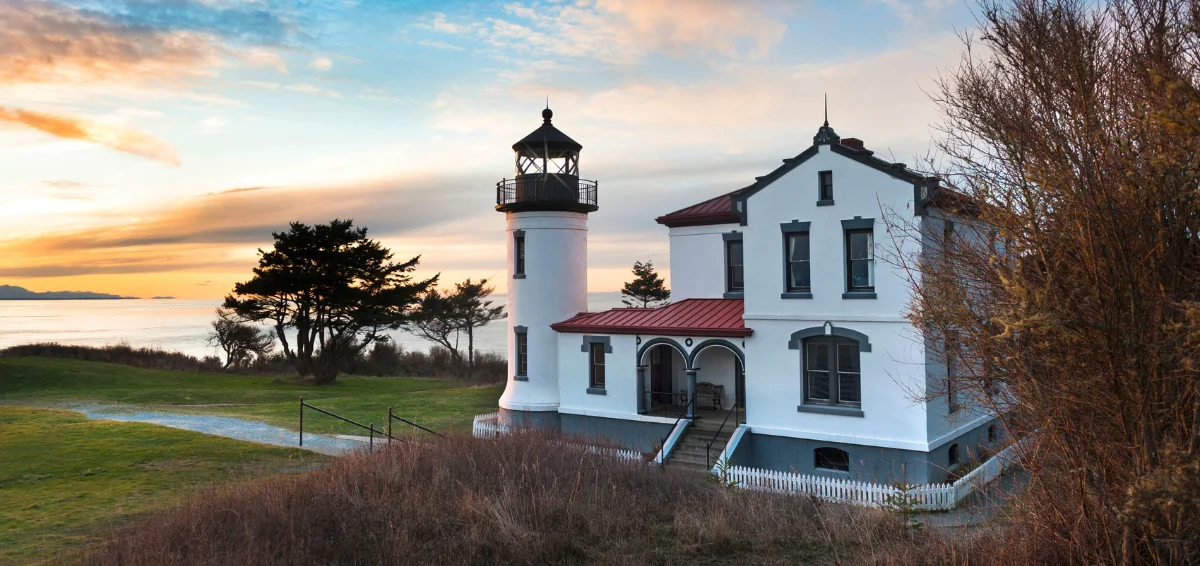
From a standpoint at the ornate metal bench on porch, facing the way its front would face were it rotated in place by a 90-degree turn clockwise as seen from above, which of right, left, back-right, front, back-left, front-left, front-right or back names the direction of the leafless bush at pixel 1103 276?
back-left

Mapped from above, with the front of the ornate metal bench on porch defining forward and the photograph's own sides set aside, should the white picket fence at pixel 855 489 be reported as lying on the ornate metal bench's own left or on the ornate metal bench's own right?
on the ornate metal bench's own left

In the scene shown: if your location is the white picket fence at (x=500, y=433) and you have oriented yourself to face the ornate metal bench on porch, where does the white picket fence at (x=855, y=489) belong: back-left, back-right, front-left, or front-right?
front-right

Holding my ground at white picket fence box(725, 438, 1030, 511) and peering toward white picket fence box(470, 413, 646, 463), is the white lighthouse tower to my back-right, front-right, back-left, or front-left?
front-right

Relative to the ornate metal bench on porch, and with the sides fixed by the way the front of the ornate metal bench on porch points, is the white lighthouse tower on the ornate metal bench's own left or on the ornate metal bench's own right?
on the ornate metal bench's own right

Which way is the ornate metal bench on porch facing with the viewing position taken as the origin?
facing the viewer and to the left of the viewer

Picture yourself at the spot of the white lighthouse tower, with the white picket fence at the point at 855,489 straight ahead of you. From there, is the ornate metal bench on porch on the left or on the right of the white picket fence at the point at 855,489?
left

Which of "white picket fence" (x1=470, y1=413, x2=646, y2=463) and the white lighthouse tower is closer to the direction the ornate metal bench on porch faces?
the white picket fence
